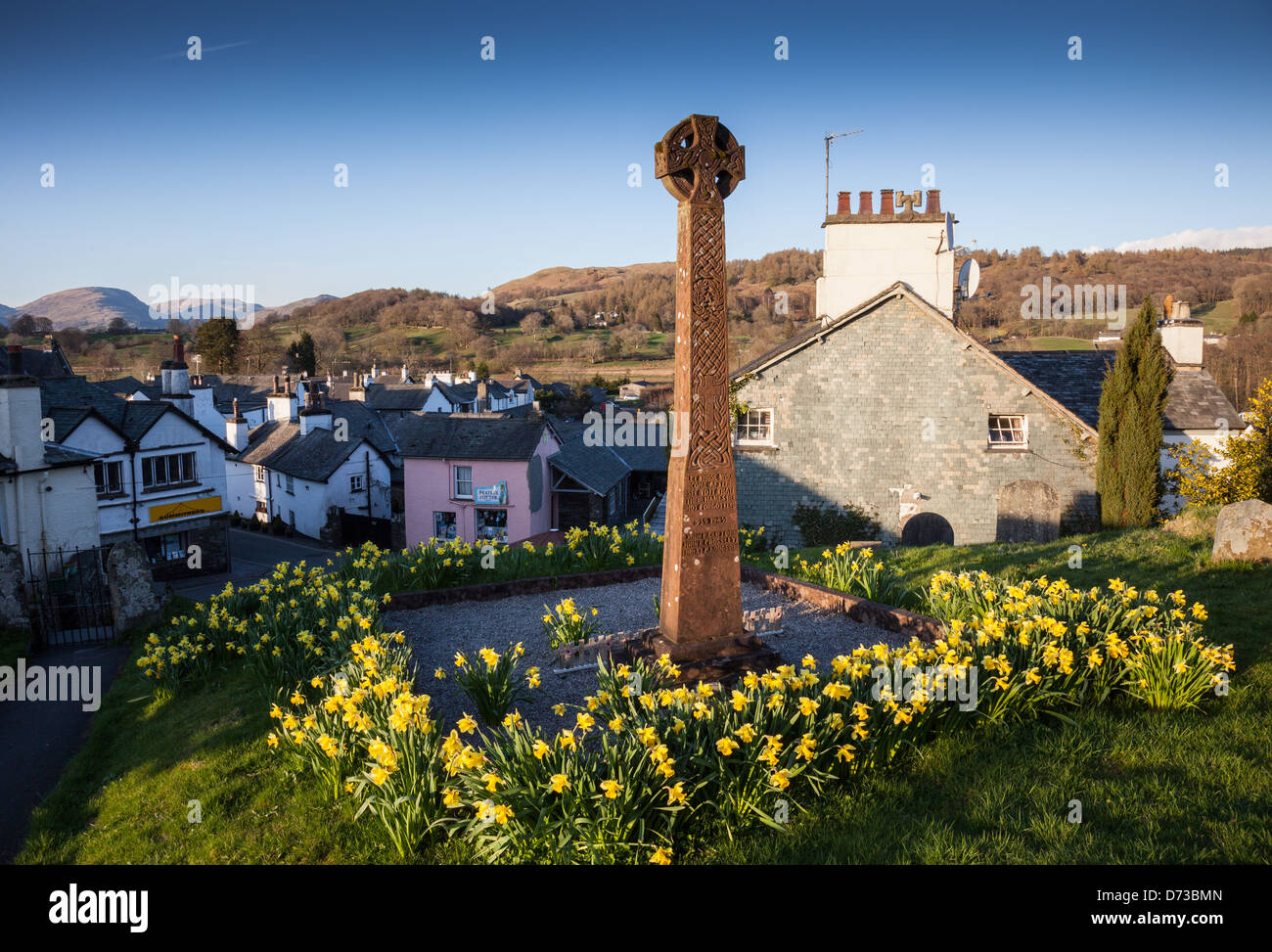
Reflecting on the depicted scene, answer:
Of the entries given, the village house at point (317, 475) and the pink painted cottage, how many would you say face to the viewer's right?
0

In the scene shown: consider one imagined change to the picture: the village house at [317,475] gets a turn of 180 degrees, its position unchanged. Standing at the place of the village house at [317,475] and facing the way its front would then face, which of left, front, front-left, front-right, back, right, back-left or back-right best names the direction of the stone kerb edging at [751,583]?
back-right

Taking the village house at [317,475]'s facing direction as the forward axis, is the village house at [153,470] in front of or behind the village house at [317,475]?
in front

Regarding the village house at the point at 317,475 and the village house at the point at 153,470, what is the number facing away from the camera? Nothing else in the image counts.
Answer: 0

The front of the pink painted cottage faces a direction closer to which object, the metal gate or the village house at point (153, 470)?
the metal gate

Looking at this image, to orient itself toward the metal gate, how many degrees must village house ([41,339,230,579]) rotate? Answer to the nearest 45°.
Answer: approximately 45° to its right

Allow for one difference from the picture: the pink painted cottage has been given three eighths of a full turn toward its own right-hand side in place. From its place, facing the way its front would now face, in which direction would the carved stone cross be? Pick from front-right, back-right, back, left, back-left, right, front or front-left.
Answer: back-left

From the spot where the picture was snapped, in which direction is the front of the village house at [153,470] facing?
facing the viewer and to the right of the viewer

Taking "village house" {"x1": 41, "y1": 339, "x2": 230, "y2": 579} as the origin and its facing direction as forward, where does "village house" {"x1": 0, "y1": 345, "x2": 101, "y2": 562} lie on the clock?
"village house" {"x1": 0, "y1": 345, "x2": 101, "y2": 562} is roughly at 2 o'clock from "village house" {"x1": 41, "y1": 339, "x2": 230, "y2": 579}.

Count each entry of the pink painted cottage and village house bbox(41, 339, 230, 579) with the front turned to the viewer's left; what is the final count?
0

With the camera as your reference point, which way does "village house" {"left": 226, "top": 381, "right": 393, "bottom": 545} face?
facing the viewer and to the left of the viewer

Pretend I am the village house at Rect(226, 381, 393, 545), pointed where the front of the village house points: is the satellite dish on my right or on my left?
on my left

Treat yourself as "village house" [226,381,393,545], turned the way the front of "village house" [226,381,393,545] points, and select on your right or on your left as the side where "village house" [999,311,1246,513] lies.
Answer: on your left

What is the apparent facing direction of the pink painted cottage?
toward the camera
